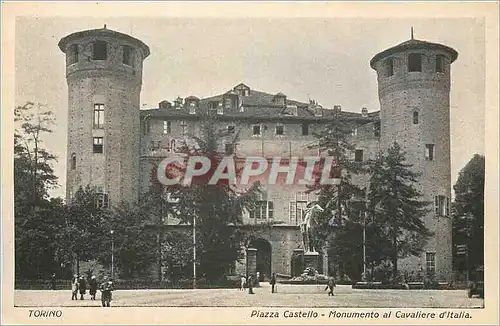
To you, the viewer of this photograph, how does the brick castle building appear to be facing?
facing the viewer
